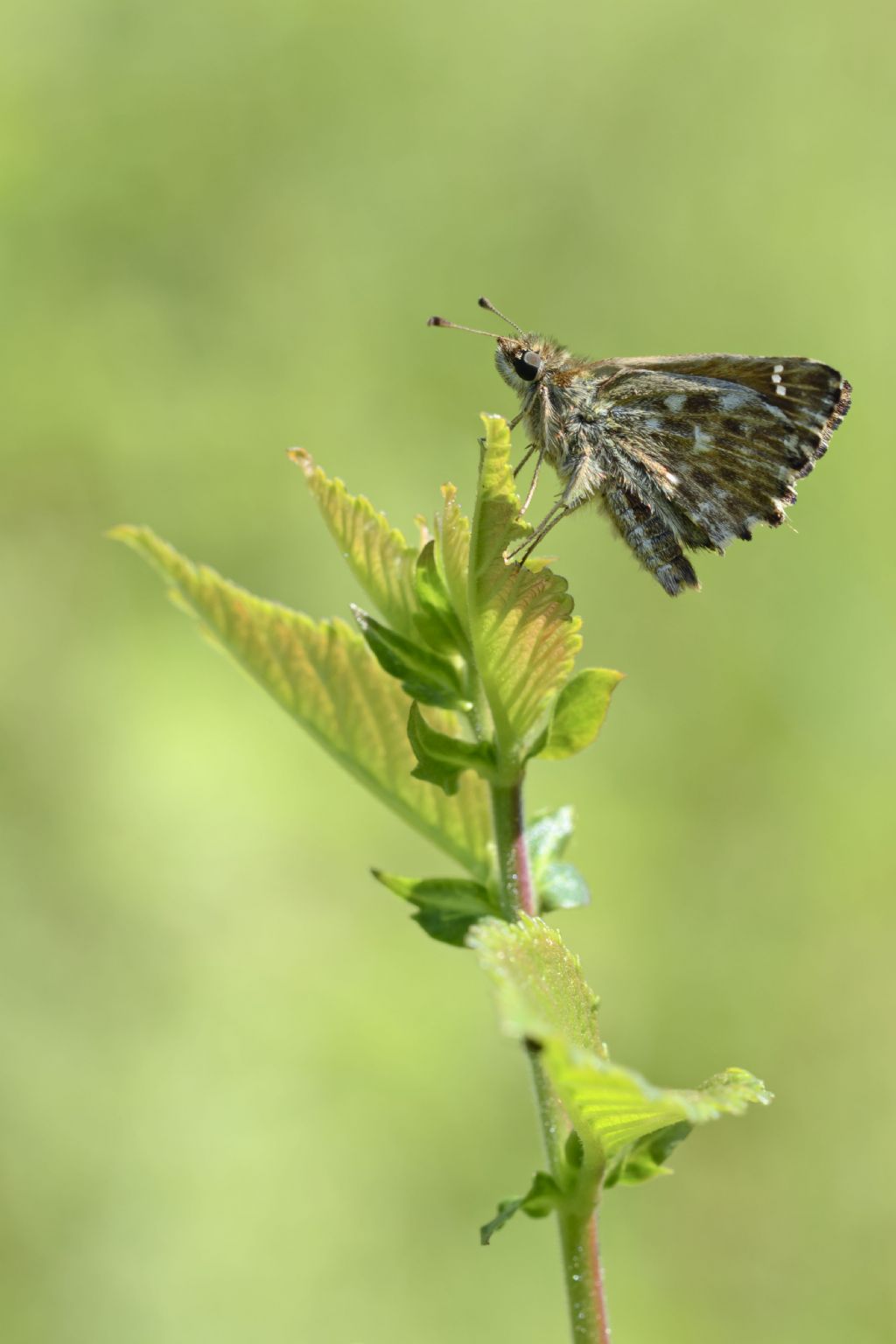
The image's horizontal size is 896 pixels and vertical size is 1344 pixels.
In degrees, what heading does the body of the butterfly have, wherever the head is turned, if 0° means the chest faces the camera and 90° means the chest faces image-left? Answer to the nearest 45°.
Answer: approximately 90°
